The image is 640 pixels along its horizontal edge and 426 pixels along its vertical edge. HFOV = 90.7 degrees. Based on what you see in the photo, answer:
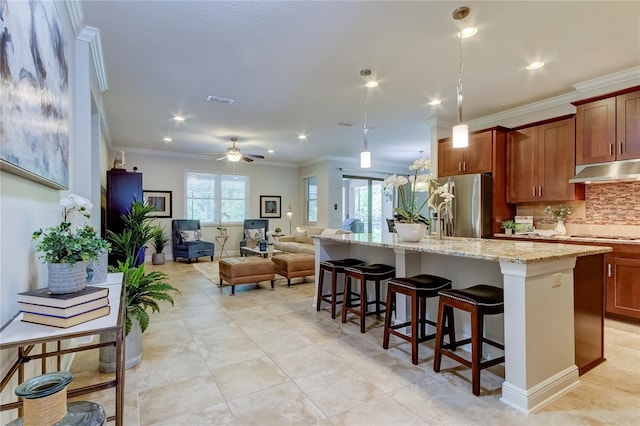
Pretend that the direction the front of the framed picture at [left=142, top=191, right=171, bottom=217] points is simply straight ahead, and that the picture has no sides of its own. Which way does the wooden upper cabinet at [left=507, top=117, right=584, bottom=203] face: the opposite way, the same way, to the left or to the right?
to the right

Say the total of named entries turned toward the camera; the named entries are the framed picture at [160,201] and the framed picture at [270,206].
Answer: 2

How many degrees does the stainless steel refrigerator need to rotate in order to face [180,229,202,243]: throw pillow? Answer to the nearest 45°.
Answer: approximately 45° to its right

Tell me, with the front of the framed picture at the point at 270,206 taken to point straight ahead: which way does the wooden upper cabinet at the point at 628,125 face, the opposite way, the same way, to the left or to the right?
to the right

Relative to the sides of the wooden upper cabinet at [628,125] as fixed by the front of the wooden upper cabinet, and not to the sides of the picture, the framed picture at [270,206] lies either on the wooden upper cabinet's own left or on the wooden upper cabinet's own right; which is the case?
on the wooden upper cabinet's own right

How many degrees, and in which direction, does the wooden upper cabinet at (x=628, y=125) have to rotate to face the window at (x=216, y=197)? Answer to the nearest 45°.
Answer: approximately 45° to its right

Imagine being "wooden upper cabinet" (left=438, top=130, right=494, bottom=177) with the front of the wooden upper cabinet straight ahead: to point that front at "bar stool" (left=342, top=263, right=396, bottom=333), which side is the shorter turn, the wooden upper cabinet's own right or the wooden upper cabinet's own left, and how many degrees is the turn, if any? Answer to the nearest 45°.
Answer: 0° — it already faces it

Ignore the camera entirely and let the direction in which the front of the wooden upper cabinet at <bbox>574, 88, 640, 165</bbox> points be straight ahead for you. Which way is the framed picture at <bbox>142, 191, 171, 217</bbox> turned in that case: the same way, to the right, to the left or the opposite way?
to the left

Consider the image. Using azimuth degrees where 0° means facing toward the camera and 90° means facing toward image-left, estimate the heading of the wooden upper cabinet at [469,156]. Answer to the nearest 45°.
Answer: approximately 45°

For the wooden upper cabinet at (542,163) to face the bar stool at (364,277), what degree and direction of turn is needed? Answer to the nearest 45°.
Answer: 0° — it already faces it

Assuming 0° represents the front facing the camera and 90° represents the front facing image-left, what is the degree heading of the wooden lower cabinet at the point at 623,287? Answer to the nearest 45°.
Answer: approximately 45°

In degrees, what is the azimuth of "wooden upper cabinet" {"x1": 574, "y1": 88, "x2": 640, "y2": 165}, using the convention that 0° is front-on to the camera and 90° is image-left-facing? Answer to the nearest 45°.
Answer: approximately 45°
